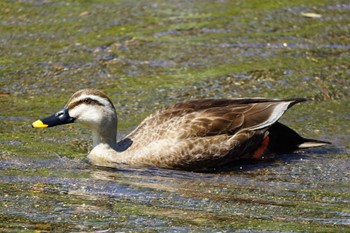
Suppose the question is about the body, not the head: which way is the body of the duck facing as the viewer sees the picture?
to the viewer's left
